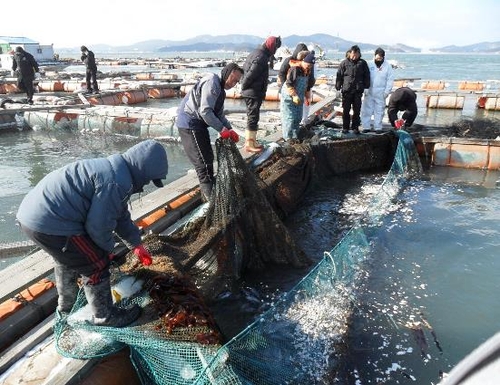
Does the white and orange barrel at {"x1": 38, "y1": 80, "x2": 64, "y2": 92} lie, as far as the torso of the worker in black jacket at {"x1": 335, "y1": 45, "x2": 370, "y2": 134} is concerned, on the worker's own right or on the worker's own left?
on the worker's own right

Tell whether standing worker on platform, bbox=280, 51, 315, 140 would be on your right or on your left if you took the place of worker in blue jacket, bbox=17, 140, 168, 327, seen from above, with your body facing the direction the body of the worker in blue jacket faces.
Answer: on your left

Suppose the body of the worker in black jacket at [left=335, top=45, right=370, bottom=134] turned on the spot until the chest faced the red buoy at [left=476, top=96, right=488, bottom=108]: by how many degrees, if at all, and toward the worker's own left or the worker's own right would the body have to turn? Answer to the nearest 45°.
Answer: approximately 135° to the worker's own left

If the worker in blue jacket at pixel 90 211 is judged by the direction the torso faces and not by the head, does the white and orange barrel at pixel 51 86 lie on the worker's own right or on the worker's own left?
on the worker's own left

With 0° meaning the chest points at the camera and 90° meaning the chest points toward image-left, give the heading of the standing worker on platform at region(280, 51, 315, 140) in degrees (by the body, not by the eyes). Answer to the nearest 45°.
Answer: approximately 315°

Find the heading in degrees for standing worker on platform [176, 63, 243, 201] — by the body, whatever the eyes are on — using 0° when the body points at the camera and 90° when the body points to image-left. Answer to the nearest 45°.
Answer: approximately 270°

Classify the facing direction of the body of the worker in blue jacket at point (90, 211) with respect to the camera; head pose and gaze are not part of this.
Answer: to the viewer's right

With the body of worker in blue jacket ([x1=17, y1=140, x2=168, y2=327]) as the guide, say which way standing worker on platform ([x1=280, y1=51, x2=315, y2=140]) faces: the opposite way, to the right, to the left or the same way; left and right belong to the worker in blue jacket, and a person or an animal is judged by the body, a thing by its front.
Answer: to the right
